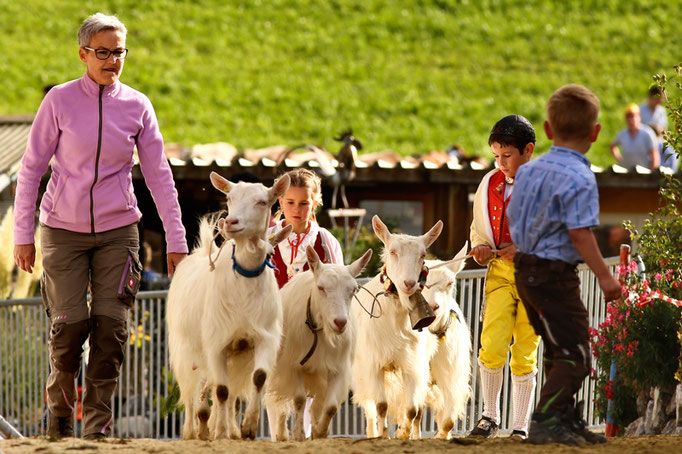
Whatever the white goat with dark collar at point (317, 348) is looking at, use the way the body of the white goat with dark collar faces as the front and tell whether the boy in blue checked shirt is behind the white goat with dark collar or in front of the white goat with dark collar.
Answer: in front

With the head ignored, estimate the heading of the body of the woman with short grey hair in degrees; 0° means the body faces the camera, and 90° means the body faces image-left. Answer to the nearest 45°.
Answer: approximately 0°

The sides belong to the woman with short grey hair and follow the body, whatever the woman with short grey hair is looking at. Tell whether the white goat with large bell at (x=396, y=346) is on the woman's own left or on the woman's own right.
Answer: on the woman's own left

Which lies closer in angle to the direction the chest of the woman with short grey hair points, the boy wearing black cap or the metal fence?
the boy wearing black cap

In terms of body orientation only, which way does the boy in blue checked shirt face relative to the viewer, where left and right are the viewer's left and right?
facing away from the viewer and to the right of the viewer

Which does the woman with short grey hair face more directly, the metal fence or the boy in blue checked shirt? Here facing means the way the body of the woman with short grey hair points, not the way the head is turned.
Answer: the boy in blue checked shirt
